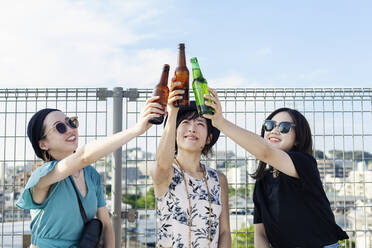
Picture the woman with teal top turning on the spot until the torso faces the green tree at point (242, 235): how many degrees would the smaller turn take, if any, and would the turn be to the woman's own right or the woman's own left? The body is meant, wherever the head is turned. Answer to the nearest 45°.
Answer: approximately 90° to the woman's own left

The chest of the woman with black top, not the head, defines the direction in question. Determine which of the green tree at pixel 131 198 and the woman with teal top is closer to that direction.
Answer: the woman with teal top

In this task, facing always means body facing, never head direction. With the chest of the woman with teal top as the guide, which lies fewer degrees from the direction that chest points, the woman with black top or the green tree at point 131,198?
the woman with black top

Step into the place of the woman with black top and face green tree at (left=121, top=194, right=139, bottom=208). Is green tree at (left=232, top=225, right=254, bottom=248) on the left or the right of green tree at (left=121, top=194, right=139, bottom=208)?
right

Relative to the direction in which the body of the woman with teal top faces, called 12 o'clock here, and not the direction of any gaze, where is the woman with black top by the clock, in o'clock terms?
The woman with black top is roughly at 11 o'clock from the woman with teal top.

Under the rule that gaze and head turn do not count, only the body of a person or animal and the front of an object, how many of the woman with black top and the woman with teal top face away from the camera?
0

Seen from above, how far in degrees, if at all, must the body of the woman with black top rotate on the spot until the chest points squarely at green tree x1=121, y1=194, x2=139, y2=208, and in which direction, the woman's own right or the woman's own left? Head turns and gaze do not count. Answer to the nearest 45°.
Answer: approximately 90° to the woman's own right

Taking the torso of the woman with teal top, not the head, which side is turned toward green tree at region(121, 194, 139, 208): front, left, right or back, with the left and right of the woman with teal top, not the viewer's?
left

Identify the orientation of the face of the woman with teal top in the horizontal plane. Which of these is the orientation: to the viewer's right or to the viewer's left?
to the viewer's right

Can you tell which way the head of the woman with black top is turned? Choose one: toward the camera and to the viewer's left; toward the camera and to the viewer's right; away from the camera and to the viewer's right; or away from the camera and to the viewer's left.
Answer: toward the camera and to the viewer's left

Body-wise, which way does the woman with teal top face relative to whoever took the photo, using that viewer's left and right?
facing the viewer and to the right of the viewer
